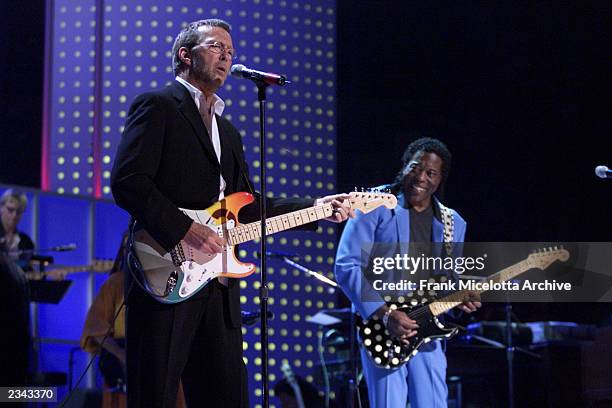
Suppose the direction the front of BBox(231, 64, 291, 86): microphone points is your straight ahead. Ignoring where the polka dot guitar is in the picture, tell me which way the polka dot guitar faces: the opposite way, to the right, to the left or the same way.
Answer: to the left

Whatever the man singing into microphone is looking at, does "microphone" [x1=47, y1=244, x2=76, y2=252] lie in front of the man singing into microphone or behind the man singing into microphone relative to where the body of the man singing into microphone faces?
behind

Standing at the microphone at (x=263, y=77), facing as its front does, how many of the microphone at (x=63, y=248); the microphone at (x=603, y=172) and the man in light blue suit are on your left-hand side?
0

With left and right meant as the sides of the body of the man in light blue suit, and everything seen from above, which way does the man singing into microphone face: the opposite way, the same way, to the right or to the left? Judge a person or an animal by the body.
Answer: the same way

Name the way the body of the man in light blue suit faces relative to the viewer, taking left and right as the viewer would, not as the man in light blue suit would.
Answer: facing the viewer and to the right of the viewer

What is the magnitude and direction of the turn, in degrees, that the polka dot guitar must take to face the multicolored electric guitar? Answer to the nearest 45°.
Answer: approximately 45° to its right

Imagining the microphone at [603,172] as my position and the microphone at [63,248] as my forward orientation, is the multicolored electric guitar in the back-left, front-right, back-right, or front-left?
front-left

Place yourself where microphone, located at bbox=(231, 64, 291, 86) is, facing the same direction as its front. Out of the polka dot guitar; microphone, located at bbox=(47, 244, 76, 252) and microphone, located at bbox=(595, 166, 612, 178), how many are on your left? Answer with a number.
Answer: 0

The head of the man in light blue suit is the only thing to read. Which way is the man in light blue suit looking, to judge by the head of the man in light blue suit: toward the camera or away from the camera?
toward the camera

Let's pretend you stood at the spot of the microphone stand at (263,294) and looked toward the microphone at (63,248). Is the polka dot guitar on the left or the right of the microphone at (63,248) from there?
right

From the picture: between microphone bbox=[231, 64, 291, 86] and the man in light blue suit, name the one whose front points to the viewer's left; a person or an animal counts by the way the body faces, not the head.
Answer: the microphone

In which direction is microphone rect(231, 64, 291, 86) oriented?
to the viewer's left

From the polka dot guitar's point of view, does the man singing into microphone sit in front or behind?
in front

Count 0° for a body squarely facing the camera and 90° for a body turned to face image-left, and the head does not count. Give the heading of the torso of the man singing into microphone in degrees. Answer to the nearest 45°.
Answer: approximately 315°

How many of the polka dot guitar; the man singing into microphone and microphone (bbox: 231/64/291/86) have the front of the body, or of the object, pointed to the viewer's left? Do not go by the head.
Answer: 1

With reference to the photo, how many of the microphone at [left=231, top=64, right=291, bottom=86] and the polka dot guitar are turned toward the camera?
1

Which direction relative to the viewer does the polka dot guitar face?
toward the camera

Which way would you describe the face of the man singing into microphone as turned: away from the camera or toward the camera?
toward the camera

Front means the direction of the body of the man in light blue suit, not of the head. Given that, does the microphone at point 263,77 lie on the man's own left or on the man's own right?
on the man's own right
